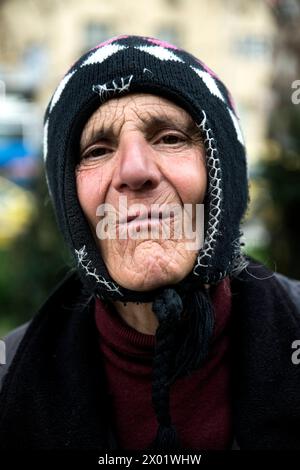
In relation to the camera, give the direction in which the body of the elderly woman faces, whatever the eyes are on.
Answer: toward the camera

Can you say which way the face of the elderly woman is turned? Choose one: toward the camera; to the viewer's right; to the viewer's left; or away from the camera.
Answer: toward the camera
